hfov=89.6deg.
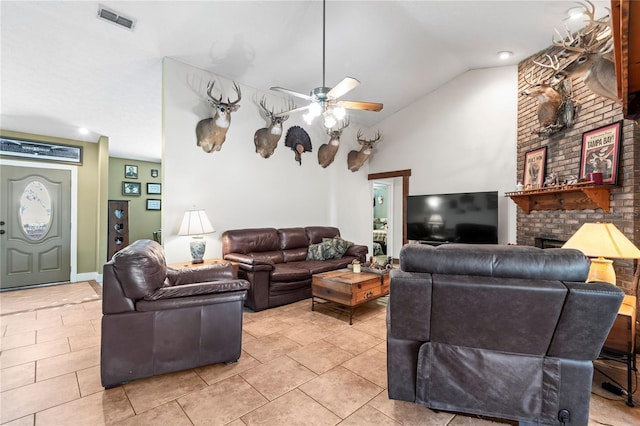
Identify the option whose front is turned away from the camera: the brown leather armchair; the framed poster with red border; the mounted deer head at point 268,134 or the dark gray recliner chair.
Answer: the dark gray recliner chair

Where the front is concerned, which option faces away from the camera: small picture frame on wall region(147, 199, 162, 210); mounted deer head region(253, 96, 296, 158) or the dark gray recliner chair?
the dark gray recliner chair

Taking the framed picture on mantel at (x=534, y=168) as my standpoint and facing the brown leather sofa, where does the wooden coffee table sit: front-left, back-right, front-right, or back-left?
front-left

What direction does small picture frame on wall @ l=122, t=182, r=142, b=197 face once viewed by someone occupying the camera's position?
facing the viewer

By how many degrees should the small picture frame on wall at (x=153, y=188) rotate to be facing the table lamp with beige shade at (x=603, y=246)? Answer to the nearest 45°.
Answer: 0° — it already faces it

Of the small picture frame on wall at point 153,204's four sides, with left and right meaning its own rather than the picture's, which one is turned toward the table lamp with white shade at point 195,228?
front

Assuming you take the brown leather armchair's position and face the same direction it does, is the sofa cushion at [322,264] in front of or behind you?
in front

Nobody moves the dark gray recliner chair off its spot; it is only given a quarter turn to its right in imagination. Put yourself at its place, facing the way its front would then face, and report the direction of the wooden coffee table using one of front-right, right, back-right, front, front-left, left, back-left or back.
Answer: back-left

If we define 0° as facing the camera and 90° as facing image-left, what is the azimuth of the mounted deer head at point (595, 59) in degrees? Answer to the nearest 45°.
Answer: approximately 90°

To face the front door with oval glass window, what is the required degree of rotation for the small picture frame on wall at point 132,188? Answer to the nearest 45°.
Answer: approximately 45° to its right

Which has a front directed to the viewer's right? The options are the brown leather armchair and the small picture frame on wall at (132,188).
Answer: the brown leather armchair

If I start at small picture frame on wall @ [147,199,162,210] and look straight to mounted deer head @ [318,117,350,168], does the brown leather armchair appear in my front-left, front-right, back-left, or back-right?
front-right

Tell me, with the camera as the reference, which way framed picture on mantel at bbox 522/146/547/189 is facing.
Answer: facing the viewer and to the left of the viewer

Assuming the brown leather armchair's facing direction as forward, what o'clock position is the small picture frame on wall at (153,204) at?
The small picture frame on wall is roughly at 9 o'clock from the brown leather armchair.

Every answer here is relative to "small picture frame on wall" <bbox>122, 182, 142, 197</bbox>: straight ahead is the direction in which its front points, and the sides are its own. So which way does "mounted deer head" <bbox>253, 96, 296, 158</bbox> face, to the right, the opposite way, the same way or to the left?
the same way

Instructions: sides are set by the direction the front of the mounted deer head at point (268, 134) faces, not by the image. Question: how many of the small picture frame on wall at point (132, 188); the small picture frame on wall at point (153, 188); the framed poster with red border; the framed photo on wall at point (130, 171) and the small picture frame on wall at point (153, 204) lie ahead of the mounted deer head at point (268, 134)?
1

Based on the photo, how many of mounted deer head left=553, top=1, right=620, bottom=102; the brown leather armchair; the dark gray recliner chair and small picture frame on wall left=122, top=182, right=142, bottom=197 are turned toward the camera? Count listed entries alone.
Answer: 1

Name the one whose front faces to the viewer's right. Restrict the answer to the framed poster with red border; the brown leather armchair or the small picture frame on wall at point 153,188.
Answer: the brown leather armchair

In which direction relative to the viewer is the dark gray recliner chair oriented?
away from the camera
